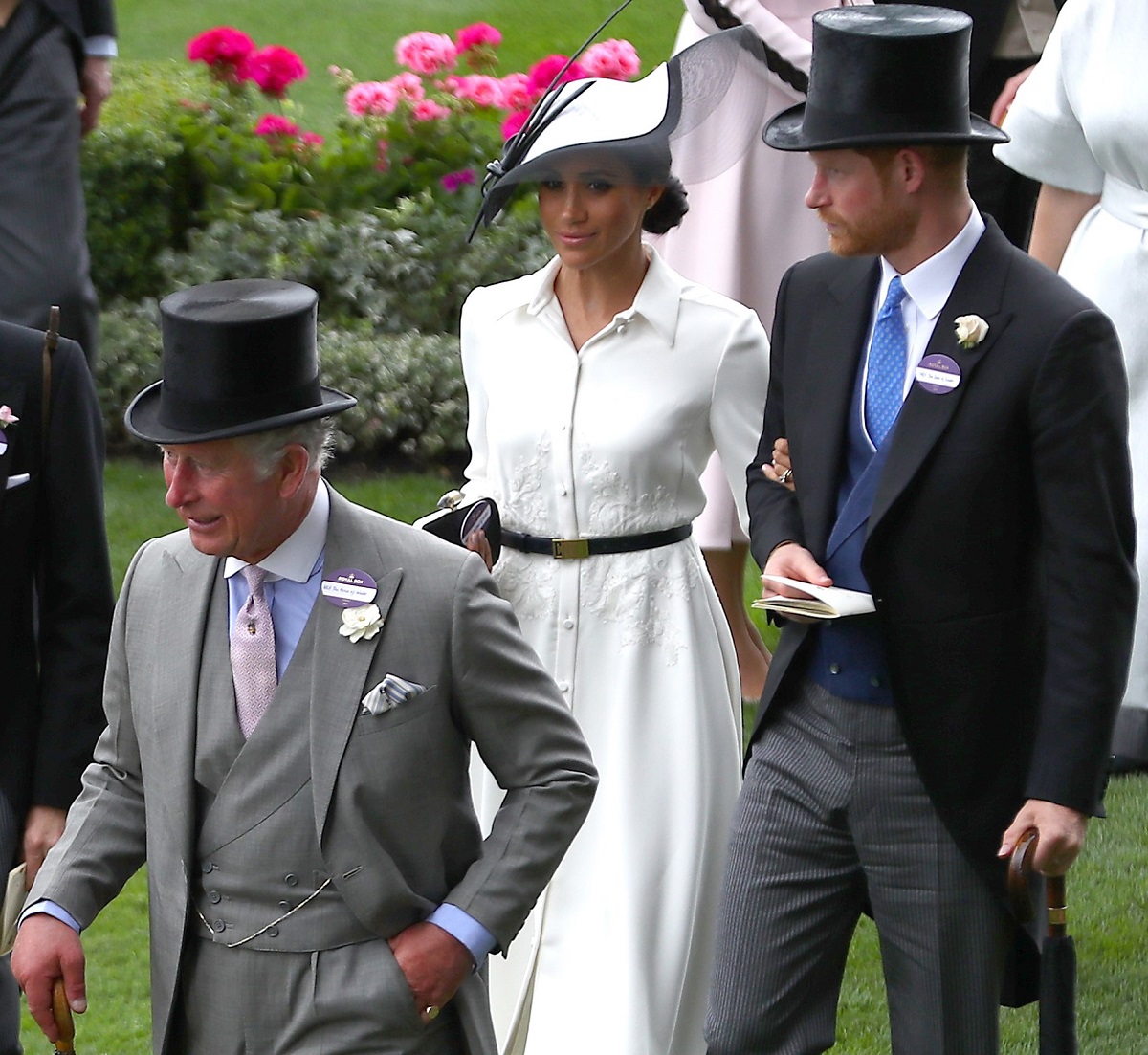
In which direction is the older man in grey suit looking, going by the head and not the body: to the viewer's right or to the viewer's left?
to the viewer's left

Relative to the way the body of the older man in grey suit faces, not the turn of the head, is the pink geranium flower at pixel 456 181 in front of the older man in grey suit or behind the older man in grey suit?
behind

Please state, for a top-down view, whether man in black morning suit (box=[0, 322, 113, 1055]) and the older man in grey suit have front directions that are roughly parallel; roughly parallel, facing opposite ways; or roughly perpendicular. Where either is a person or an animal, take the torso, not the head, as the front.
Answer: roughly parallel

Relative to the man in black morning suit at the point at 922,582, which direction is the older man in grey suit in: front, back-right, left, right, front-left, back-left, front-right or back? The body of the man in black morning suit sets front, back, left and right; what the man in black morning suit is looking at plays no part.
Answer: front

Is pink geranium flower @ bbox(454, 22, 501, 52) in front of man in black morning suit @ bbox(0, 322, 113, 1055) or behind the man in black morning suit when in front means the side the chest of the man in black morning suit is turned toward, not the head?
behind

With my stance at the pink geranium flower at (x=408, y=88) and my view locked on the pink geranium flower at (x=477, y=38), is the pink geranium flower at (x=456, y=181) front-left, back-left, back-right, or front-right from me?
back-right

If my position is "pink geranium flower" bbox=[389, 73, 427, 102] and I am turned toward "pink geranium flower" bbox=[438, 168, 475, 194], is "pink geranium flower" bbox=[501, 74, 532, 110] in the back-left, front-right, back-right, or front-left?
front-left

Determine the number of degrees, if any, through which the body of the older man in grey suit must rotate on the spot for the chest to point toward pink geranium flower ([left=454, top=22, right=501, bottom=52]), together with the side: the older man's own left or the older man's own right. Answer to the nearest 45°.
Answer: approximately 135° to the older man's own right

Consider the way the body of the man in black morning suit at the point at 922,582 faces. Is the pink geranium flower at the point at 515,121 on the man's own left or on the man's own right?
on the man's own right
